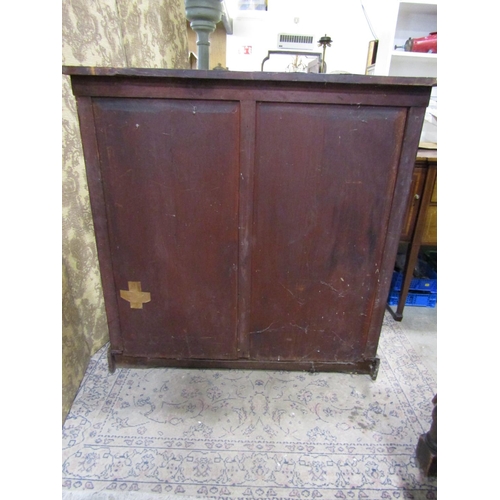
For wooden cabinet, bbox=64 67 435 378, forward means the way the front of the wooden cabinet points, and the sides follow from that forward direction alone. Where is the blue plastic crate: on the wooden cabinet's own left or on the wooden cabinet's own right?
on the wooden cabinet's own right

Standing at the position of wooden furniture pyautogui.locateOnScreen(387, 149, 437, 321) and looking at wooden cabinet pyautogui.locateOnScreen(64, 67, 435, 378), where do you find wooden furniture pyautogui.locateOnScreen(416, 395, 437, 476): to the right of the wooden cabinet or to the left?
left

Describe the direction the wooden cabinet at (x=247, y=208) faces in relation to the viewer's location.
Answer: facing away from the viewer

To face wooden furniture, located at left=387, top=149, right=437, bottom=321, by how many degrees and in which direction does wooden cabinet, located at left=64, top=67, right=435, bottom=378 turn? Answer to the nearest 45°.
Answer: approximately 45° to its right

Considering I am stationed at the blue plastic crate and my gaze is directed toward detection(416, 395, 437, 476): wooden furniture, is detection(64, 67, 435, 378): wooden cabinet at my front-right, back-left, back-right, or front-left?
front-right
